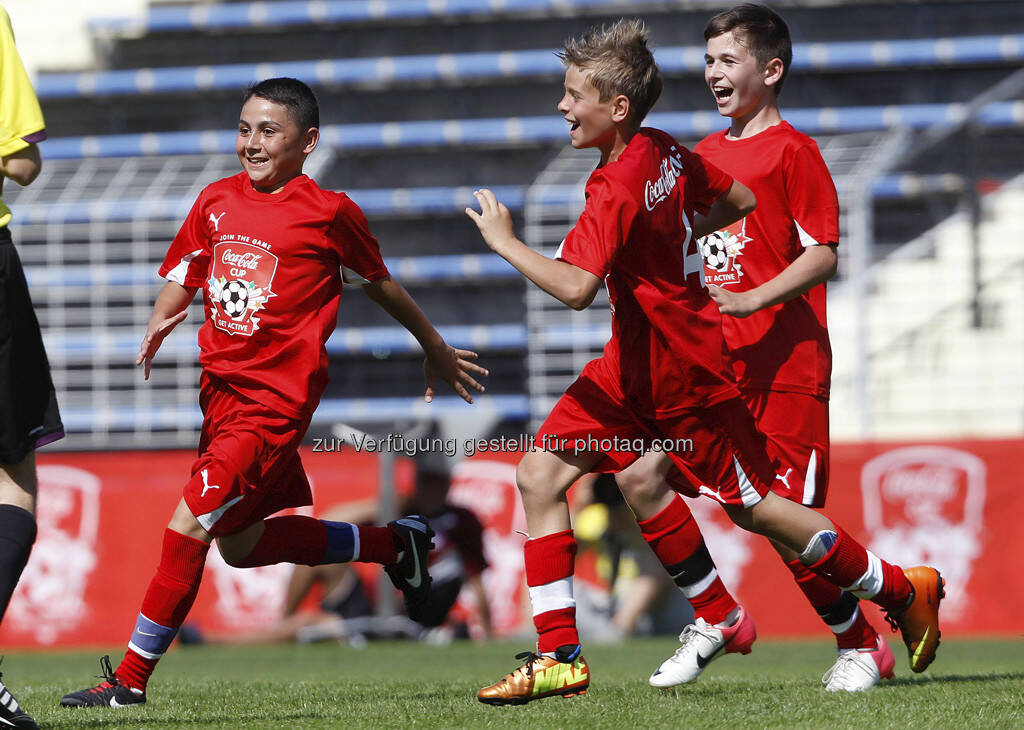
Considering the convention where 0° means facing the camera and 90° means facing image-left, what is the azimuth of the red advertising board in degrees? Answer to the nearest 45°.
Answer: approximately 0°

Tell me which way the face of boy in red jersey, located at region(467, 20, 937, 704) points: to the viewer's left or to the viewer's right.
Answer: to the viewer's left

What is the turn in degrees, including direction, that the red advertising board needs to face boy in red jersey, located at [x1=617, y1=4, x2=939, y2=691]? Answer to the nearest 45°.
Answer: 0° — it already faces them

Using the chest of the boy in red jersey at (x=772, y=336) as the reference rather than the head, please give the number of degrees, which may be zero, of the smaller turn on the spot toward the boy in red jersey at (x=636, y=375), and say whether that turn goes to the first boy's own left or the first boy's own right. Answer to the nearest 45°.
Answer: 0° — they already face them

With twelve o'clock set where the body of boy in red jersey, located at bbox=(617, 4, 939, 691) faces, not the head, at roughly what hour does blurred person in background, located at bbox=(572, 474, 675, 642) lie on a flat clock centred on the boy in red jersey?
The blurred person in background is roughly at 4 o'clock from the boy in red jersey.

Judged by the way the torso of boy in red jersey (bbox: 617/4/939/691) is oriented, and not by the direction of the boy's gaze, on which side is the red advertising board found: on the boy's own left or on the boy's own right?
on the boy's own right

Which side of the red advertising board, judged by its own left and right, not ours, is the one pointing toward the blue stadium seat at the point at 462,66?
back

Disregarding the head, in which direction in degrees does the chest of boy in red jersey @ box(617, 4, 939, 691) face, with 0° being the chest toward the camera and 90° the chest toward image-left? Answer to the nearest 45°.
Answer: approximately 45°
